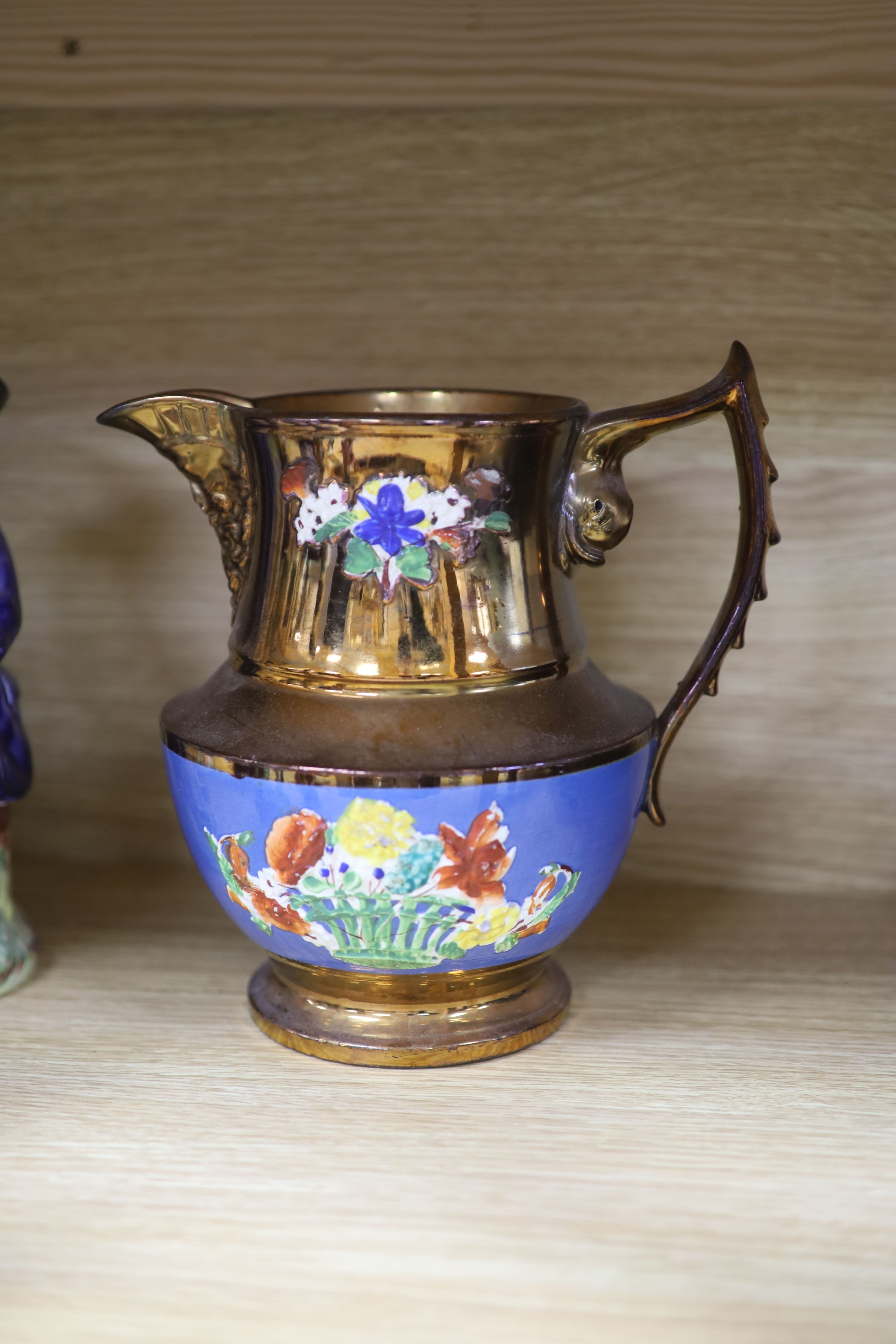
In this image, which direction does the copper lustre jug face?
to the viewer's left
